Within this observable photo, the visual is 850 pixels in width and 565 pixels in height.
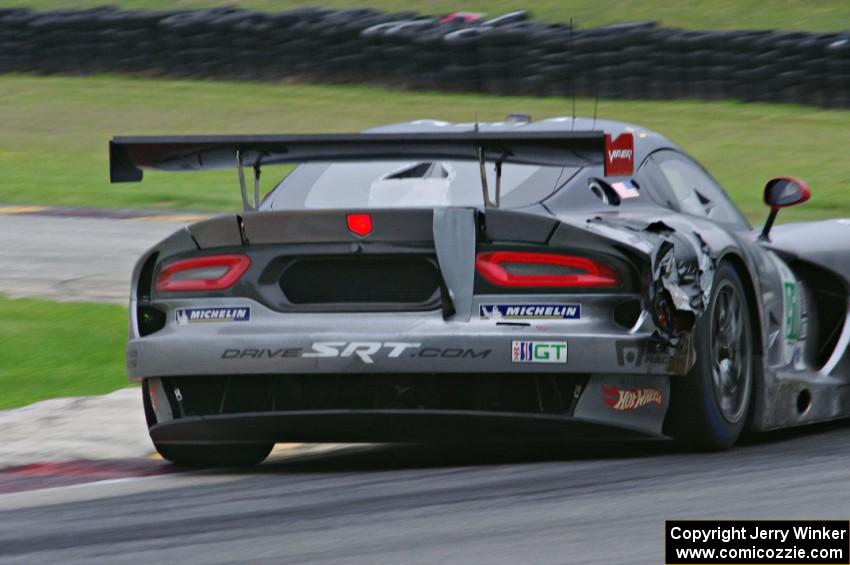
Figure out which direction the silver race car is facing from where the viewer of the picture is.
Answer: facing away from the viewer and to the right of the viewer

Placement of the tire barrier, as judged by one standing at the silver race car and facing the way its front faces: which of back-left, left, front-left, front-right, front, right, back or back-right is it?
front-left
